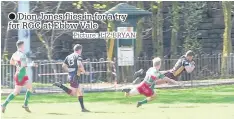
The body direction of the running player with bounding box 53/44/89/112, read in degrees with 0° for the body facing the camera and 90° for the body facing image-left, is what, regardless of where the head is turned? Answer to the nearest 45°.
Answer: approximately 225°

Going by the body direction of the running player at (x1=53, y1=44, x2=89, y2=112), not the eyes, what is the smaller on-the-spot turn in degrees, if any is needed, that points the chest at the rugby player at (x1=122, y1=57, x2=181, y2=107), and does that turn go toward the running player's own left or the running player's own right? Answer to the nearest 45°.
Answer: approximately 45° to the running player's own right

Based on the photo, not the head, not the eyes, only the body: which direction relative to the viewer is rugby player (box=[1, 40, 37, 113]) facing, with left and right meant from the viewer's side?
facing to the right of the viewer

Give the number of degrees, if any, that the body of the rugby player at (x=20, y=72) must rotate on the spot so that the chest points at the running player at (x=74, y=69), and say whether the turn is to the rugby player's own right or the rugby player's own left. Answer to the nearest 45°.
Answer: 0° — they already face them

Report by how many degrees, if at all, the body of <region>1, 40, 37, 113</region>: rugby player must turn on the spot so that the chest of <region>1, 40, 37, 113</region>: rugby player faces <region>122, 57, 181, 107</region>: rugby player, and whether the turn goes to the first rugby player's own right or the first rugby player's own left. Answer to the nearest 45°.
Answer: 0° — they already face them

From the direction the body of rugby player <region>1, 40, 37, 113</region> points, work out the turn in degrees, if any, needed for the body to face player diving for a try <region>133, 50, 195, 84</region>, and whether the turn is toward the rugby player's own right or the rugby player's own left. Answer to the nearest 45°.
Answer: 0° — they already face them
